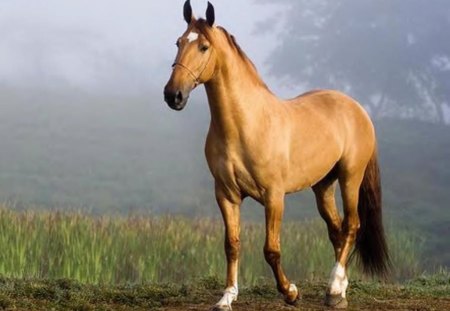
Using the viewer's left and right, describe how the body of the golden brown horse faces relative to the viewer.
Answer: facing the viewer and to the left of the viewer
